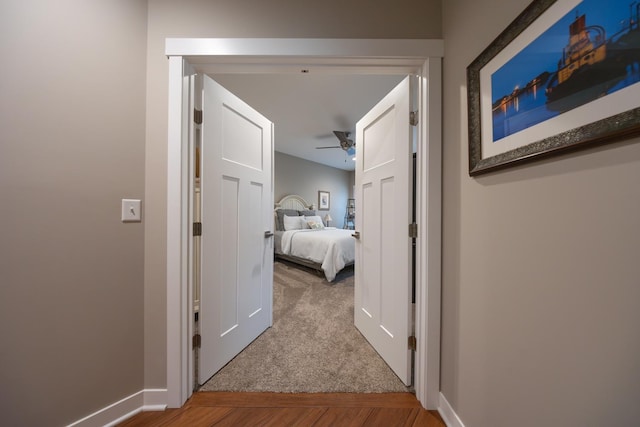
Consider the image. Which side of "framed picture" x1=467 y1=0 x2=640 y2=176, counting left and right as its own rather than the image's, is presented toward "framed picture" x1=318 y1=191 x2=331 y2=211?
right

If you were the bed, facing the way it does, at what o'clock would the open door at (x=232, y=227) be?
The open door is roughly at 2 o'clock from the bed.

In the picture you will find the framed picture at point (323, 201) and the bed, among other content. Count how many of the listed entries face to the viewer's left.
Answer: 0

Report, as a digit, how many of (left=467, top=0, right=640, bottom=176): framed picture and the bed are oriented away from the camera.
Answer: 0

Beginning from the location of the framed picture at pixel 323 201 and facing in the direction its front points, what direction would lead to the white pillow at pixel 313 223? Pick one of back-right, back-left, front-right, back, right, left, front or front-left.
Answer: front-right

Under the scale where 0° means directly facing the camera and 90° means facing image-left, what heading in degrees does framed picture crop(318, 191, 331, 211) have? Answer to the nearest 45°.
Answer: approximately 315°

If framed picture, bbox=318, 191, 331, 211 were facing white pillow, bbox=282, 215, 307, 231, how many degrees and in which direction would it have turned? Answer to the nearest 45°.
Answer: approximately 45° to its right

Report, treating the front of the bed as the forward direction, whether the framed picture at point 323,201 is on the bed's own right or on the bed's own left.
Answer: on the bed's own left

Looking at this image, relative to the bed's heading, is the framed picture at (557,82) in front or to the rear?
in front

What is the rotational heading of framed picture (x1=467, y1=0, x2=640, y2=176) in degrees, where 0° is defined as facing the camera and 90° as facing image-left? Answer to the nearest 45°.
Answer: approximately 45°

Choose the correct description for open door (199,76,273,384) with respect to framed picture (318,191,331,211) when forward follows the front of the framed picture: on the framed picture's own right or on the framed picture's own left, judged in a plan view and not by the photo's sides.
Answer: on the framed picture's own right
